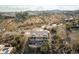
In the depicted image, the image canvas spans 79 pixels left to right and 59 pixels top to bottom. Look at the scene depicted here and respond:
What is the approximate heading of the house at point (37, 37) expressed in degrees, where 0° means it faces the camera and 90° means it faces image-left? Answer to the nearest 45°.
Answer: approximately 0°
